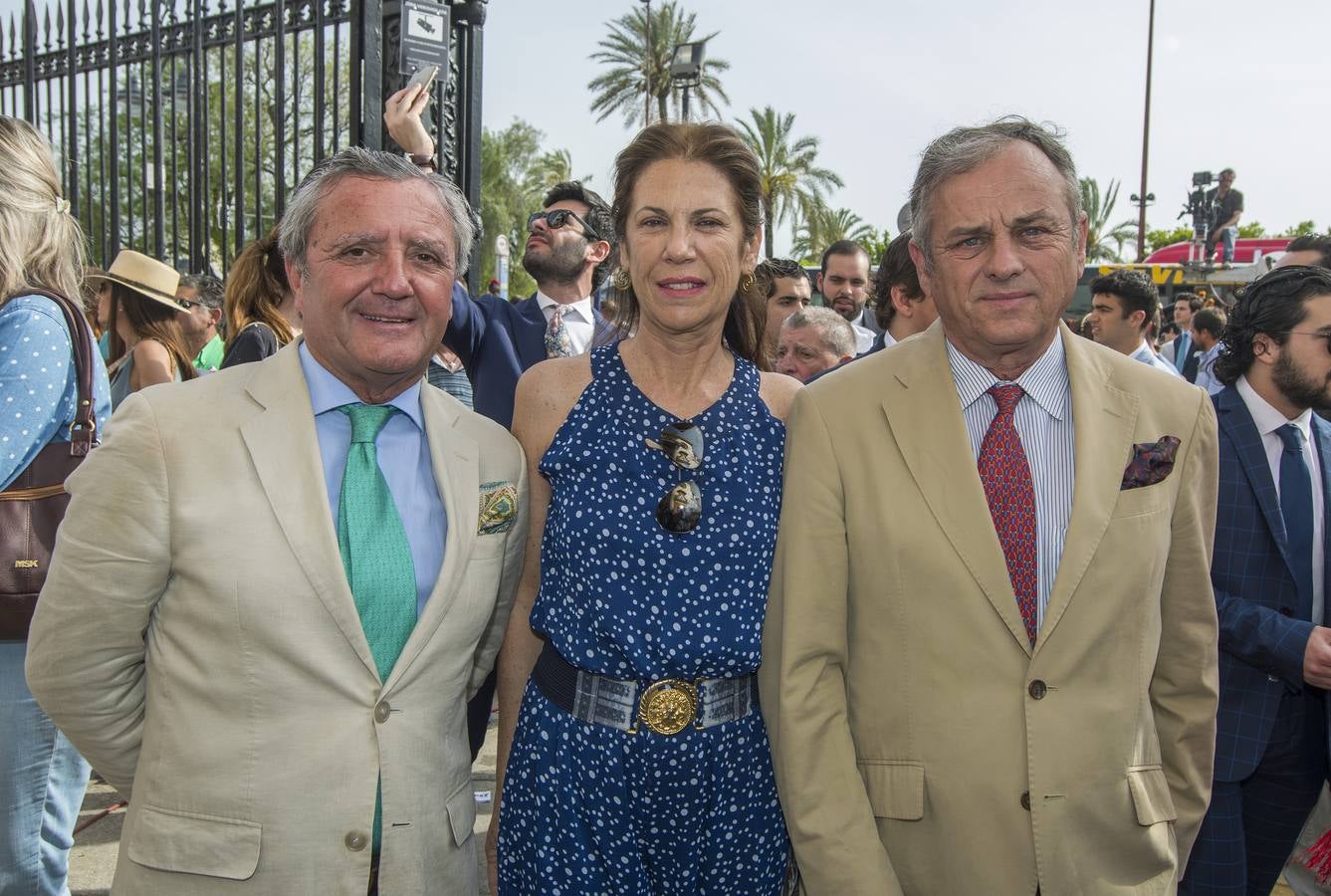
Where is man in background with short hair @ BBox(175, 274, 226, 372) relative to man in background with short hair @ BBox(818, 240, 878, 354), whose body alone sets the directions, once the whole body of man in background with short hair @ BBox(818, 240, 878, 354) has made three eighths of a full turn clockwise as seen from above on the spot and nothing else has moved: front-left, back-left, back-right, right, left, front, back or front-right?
front-left

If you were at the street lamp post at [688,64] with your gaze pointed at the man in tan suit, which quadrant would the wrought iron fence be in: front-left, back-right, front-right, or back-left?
front-right

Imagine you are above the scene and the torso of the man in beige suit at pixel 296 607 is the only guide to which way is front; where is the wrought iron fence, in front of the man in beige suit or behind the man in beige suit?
behind

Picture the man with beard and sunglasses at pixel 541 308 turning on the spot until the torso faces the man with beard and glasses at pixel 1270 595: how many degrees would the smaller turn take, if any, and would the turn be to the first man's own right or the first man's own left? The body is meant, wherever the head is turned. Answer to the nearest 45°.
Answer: approximately 90° to the first man's own left

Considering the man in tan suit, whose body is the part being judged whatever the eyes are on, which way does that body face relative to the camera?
toward the camera

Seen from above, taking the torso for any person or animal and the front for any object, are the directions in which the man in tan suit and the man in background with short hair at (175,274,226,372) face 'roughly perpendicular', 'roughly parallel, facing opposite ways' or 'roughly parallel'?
roughly perpendicular

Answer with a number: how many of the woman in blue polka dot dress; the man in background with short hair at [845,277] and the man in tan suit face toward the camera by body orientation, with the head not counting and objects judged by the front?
3

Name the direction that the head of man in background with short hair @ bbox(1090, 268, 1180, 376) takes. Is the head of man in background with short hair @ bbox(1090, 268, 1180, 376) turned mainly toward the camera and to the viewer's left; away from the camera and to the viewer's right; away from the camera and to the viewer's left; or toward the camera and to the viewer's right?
toward the camera and to the viewer's left

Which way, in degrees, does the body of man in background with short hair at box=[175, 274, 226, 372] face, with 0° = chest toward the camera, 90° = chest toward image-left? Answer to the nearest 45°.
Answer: approximately 45°
